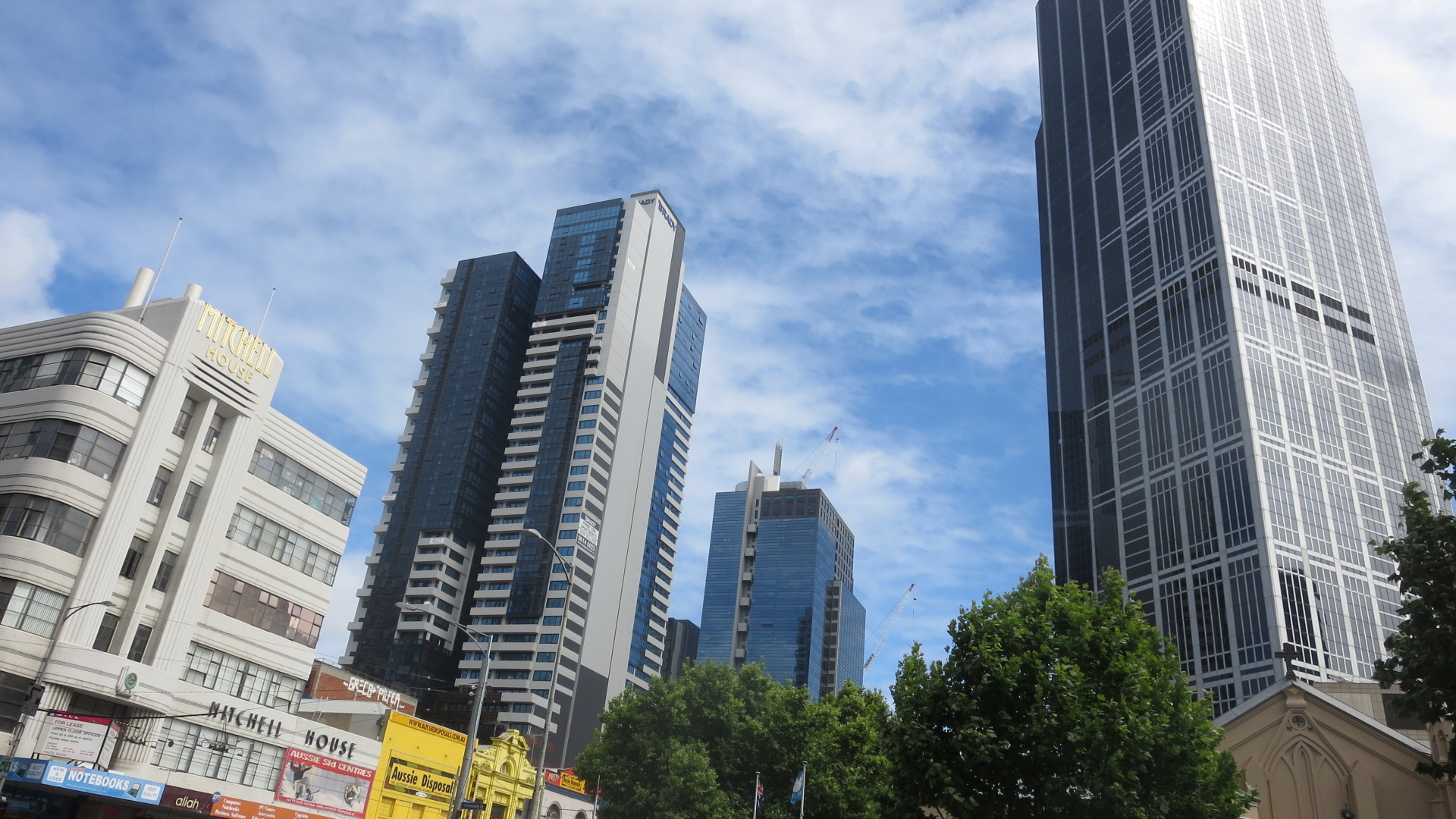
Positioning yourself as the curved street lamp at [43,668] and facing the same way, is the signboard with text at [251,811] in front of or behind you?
in front

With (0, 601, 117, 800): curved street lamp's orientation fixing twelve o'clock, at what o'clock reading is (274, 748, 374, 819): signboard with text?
The signboard with text is roughly at 11 o'clock from the curved street lamp.

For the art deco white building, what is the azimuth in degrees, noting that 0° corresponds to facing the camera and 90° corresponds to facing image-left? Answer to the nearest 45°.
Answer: approximately 315°

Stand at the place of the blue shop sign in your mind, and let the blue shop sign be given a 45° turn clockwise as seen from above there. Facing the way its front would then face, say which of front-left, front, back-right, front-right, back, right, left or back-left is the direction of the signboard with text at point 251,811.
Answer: back-left

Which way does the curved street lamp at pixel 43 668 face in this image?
to the viewer's right

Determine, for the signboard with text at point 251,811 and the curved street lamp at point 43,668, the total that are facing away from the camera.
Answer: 0

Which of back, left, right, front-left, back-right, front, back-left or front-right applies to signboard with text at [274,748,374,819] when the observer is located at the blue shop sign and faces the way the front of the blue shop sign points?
left

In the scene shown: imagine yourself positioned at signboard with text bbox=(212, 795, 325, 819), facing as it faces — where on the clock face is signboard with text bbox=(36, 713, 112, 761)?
signboard with text bbox=(36, 713, 112, 761) is roughly at 3 o'clock from signboard with text bbox=(212, 795, 325, 819).

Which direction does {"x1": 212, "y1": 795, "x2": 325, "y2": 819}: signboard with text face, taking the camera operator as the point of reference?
facing the viewer and to the right of the viewer

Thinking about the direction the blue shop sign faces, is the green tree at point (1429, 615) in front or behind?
in front
